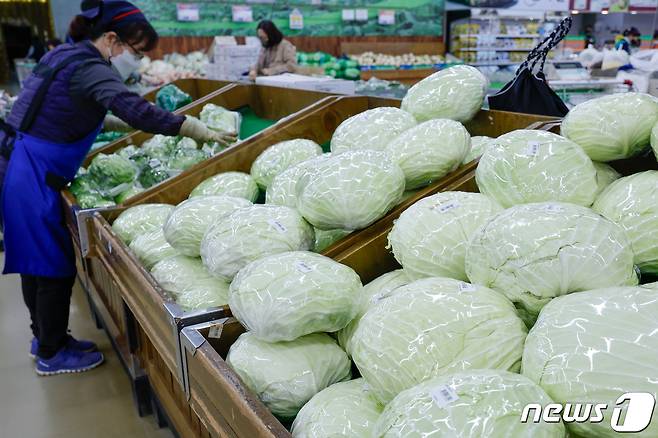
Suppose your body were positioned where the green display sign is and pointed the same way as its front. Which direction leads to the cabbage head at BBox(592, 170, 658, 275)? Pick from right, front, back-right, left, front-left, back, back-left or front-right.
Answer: front

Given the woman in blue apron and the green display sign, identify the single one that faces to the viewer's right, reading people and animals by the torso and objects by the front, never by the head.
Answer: the woman in blue apron

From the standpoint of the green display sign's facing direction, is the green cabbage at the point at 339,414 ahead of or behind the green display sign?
ahead

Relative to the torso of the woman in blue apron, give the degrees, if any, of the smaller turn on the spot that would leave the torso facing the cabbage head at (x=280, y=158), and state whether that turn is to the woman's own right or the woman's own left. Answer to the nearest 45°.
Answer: approximately 45° to the woman's own right

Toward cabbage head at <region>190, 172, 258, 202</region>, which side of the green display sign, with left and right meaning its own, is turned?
front

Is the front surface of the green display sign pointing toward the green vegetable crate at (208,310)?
yes

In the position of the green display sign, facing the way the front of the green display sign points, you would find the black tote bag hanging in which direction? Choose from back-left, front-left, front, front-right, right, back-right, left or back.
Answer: front

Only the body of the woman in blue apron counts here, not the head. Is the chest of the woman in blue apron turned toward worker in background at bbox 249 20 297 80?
no

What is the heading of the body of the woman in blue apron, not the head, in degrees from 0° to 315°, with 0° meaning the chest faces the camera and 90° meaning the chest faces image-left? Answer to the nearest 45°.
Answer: approximately 270°

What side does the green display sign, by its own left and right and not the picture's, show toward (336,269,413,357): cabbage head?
front

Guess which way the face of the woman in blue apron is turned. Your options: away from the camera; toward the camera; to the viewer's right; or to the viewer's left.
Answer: to the viewer's right

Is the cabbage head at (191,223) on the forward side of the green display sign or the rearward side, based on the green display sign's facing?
on the forward side

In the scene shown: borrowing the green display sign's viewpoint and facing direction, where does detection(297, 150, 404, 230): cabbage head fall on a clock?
The cabbage head is roughly at 12 o'clock from the green display sign.

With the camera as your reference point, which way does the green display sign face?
facing the viewer

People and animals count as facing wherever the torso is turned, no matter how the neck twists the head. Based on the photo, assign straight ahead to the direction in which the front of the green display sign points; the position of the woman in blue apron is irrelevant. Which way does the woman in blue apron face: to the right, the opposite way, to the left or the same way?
to the left

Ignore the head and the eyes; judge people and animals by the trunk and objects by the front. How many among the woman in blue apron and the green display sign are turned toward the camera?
1
